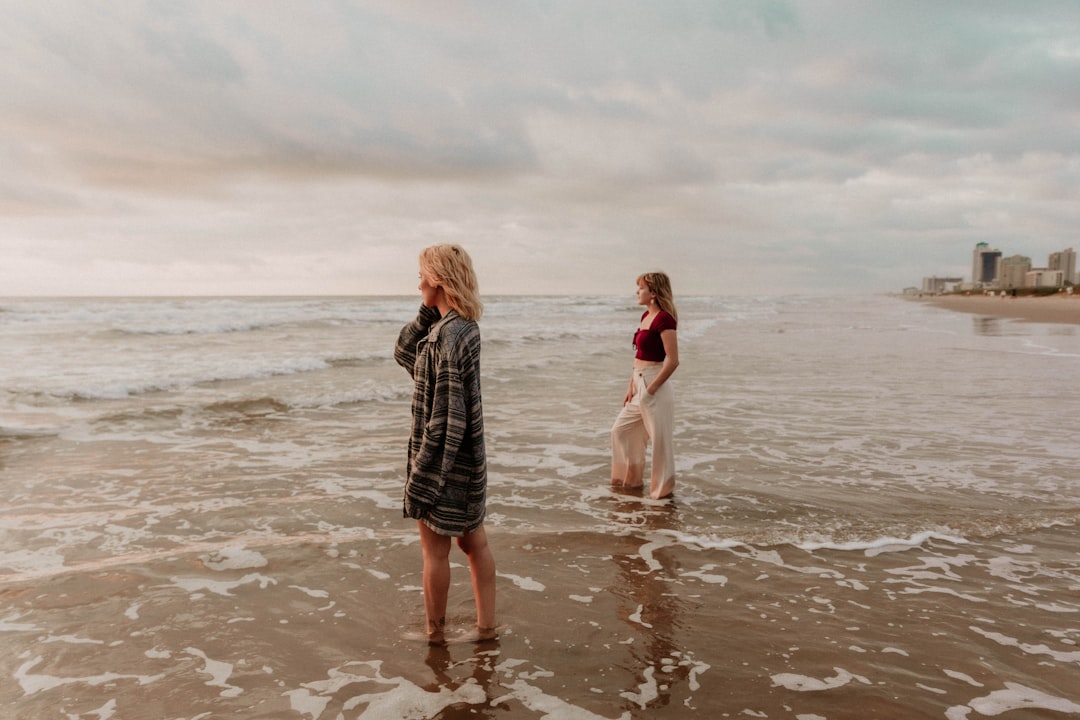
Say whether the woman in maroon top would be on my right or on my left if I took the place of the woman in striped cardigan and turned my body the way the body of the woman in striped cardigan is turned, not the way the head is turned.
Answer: on my right

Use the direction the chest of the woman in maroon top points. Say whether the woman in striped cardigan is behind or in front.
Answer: in front

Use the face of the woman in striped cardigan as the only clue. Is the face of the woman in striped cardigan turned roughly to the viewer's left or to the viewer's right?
to the viewer's left

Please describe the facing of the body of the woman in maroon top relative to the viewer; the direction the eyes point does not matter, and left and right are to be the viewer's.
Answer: facing the viewer and to the left of the viewer

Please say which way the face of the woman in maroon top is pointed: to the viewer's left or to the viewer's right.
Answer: to the viewer's left
